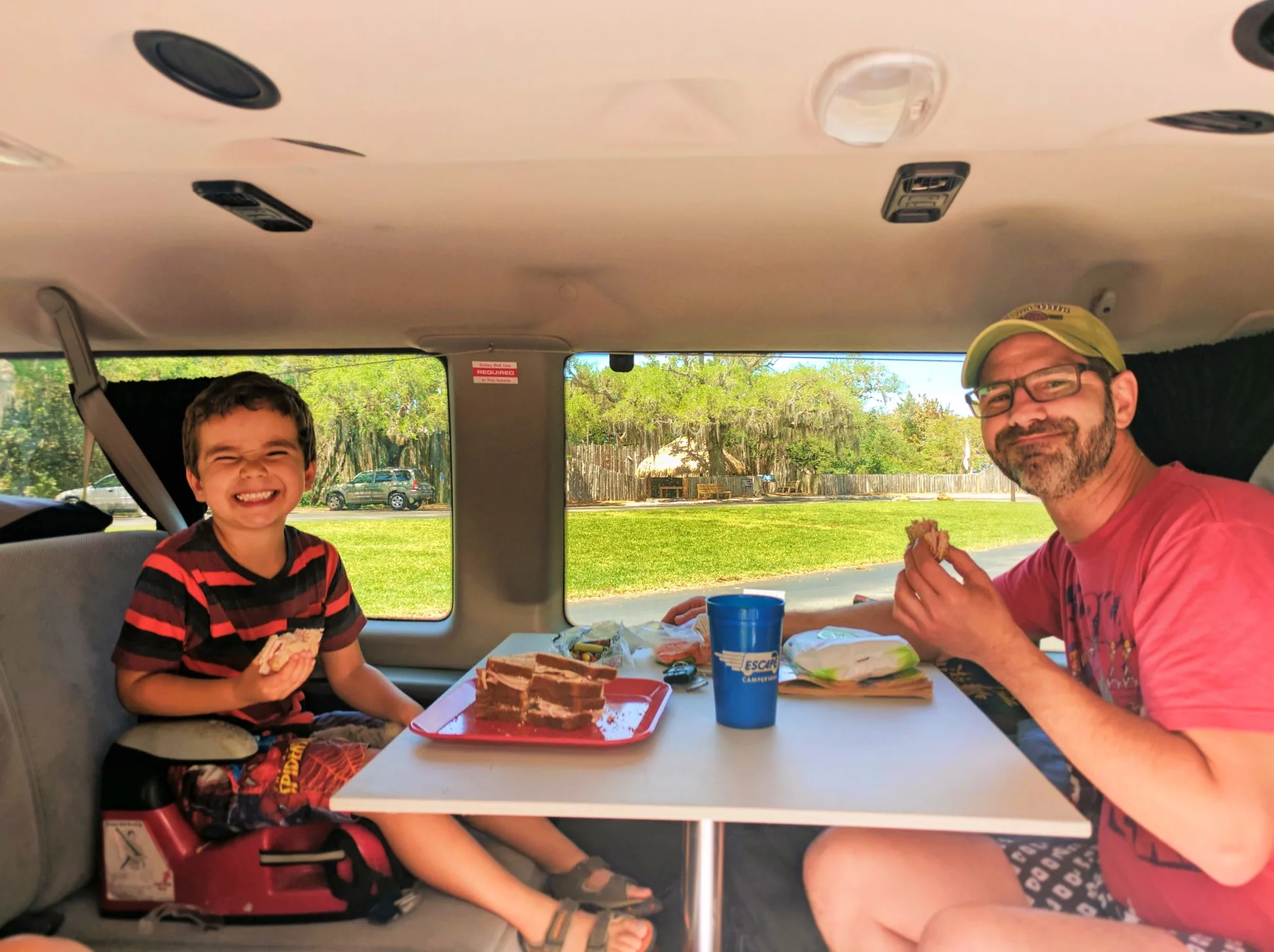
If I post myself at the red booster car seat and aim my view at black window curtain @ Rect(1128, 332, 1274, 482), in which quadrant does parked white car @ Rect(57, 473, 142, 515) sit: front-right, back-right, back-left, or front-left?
back-left

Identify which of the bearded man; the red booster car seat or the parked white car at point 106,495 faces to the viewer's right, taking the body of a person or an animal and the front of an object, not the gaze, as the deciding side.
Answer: the red booster car seat

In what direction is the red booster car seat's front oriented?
to the viewer's right

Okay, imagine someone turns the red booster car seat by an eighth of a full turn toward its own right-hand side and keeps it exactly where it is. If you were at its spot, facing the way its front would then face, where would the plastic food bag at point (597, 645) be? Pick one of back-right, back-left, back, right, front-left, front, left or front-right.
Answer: front-left

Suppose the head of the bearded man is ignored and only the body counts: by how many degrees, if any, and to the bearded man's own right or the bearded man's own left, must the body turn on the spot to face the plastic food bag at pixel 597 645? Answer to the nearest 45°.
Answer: approximately 45° to the bearded man's own right

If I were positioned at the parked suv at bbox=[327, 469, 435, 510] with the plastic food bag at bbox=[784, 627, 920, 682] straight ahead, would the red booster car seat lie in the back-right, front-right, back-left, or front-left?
front-right

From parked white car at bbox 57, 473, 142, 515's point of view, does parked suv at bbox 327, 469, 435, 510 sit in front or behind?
behind

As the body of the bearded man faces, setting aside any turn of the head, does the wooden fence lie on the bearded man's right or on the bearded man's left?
on the bearded man's right

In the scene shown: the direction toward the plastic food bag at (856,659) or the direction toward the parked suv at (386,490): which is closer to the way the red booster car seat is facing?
the plastic food bag

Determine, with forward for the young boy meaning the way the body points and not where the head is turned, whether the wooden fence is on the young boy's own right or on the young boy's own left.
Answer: on the young boy's own left

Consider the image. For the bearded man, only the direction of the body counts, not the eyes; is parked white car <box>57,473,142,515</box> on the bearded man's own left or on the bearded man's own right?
on the bearded man's own right

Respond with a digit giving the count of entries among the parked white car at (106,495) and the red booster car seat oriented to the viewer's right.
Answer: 1

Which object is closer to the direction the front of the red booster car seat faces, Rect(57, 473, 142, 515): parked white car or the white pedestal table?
the white pedestal table

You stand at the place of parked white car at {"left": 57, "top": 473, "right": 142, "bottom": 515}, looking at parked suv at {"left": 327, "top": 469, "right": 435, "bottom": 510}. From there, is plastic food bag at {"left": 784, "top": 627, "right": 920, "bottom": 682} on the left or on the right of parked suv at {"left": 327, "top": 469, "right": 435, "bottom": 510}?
right

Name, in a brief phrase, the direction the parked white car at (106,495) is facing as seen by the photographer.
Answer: facing to the left of the viewer

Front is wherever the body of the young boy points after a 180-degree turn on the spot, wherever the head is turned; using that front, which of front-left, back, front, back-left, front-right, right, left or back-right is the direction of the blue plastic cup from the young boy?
back

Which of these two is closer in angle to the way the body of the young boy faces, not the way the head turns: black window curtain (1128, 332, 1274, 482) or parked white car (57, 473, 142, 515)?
the black window curtain

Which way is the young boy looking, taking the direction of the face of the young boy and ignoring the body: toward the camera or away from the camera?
toward the camera

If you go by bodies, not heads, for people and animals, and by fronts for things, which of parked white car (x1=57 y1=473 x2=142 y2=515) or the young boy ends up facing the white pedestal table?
the young boy

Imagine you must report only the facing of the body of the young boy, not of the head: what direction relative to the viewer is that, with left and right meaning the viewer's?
facing the viewer and to the right of the viewer
